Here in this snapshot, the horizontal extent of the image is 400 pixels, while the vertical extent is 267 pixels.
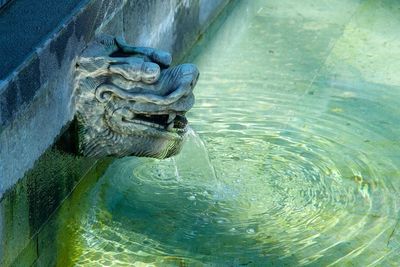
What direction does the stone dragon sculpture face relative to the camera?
to the viewer's right
